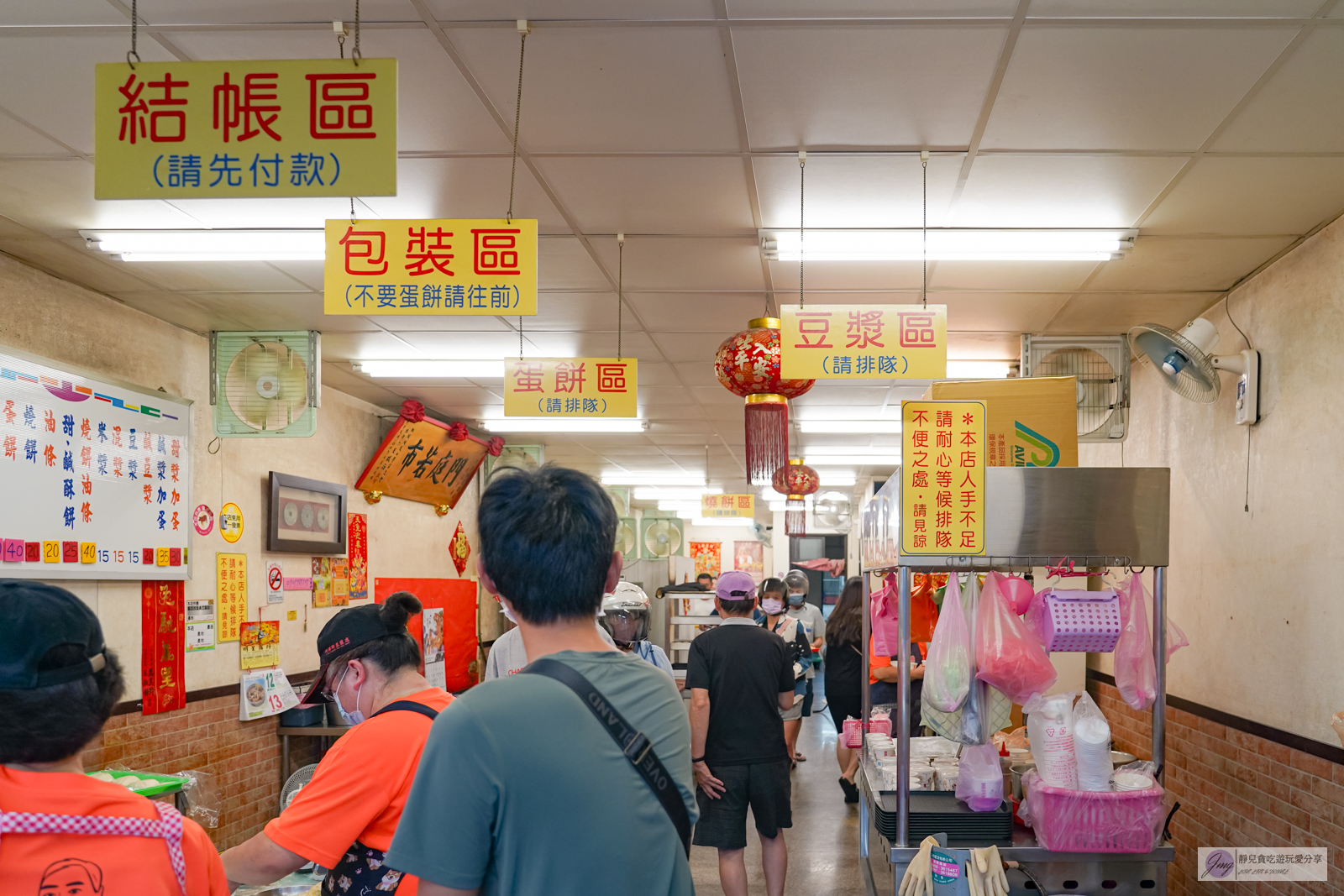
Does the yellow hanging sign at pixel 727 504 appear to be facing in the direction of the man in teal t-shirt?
yes

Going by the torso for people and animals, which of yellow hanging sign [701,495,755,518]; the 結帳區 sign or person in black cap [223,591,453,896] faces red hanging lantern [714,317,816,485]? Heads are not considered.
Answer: the yellow hanging sign

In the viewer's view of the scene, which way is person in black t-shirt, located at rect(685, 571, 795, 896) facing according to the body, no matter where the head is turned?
away from the camera

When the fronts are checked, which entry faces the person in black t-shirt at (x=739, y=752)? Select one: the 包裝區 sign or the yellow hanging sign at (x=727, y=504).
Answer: the yellow hanging sign

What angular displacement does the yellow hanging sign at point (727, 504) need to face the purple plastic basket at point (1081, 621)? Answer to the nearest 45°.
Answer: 0° — it already faces it

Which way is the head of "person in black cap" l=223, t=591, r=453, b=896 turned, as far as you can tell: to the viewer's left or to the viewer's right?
to the viewer's left
